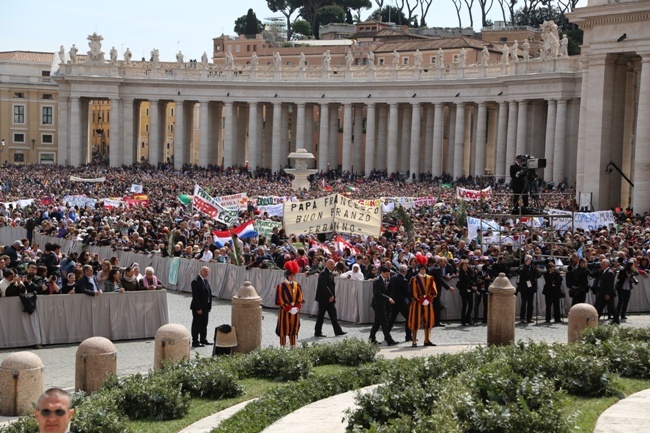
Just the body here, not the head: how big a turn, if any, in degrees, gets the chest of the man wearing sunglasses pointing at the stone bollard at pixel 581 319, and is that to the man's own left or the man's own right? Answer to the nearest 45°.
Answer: approximately 135° to the man's own left

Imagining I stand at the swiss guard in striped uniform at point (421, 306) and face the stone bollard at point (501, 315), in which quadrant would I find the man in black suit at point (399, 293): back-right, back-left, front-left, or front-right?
back-left

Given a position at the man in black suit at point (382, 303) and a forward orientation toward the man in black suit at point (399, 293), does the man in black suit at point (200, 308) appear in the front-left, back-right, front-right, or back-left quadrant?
back-left

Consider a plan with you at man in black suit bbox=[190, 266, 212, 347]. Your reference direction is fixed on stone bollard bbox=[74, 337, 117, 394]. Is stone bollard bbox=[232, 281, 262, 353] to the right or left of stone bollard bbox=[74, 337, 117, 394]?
left
